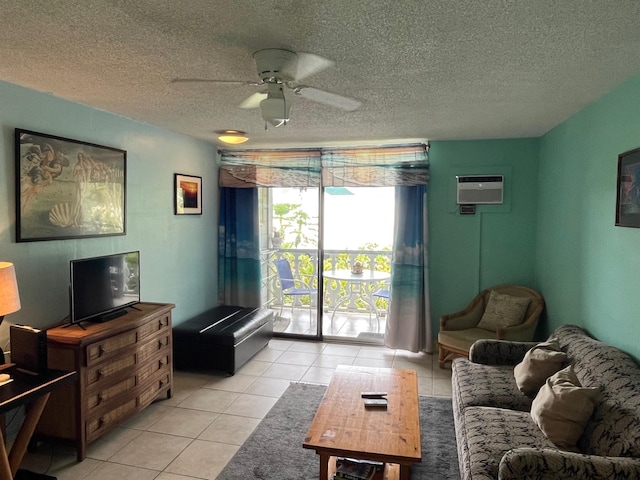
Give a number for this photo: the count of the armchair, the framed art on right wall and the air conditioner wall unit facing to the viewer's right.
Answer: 0

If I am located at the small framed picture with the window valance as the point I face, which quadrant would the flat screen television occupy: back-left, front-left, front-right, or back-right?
back-right

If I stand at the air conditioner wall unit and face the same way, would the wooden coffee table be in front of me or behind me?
in front

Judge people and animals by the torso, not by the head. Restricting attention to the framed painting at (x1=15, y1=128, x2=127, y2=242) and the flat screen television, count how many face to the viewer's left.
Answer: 0

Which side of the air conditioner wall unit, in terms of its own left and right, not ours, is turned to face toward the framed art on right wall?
front

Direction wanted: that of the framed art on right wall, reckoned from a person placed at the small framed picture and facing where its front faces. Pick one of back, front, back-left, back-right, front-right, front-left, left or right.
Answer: front

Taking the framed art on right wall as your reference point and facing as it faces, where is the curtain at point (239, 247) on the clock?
The curtain is roughly at 2 o'clock from the framed art on right wall.

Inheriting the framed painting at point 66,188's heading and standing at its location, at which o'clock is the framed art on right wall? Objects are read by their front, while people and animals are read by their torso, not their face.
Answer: The framed art on right wall is roughly at 12 o'clock from the framed painting.

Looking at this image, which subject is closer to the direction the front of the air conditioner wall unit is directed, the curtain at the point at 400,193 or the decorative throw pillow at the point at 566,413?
the decorative throw pillow

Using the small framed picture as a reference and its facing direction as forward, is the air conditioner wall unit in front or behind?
in front

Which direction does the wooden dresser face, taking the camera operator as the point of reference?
facing the viewer and to the right of the viewer

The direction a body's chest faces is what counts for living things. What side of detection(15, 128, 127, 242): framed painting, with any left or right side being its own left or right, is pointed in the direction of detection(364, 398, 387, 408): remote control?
front

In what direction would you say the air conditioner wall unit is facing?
toward the camera

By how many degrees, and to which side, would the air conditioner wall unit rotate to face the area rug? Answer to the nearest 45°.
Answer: approximately 45° to its right

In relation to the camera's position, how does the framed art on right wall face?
facing the viewer and to the left of the viewer

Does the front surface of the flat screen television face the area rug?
yes
